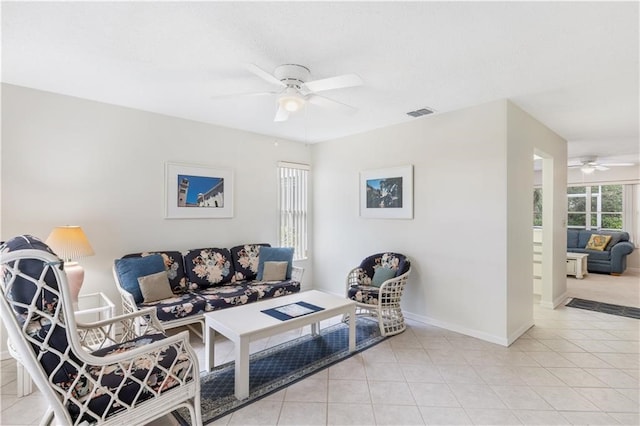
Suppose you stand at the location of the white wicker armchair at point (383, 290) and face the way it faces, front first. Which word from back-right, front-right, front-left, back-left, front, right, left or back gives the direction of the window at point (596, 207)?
back

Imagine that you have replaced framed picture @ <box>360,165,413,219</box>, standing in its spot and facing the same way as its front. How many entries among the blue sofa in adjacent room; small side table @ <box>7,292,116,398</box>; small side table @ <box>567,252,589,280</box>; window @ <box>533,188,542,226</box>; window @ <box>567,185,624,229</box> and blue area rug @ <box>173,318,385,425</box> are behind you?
4

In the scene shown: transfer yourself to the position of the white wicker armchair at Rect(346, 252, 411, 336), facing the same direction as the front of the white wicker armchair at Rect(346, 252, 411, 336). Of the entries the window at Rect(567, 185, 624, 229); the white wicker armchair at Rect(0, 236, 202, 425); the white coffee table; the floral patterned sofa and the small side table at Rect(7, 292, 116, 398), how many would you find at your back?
1

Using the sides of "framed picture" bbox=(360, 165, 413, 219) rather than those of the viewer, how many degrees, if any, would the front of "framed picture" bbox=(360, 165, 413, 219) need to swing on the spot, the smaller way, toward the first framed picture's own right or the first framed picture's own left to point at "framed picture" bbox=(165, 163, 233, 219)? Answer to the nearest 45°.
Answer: approximately 45° to the first framed picture's own right

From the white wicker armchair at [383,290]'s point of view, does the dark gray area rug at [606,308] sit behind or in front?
behind

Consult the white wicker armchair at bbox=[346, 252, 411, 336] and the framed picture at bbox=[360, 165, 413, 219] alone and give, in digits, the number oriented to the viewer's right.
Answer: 0

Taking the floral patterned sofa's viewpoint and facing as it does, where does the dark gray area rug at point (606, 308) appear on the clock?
The dark gray area rug is roughly at 11 o'clock from the floral patterned sofa.

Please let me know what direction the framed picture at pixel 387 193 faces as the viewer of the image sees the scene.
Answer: facing the viewer and to the left of the viewer

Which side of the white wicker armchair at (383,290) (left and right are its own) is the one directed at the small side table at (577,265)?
back

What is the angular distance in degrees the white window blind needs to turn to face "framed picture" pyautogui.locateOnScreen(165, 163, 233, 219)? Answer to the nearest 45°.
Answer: approximately 90° to its right

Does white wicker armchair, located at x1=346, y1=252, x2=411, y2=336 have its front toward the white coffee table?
yes

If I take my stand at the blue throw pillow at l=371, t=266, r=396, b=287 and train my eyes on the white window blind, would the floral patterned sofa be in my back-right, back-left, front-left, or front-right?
front-left

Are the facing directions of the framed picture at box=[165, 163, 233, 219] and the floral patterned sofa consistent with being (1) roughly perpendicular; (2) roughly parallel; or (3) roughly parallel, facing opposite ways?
roughly parallel

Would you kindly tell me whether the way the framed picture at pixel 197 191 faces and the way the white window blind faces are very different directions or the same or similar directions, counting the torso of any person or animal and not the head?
same or similar directions

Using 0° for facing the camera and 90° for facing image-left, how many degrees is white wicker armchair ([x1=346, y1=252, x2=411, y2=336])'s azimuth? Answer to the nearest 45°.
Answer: approximately 45°

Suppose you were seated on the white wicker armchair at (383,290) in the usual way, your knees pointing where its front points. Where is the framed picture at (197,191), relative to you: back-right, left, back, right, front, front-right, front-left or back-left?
front-right
